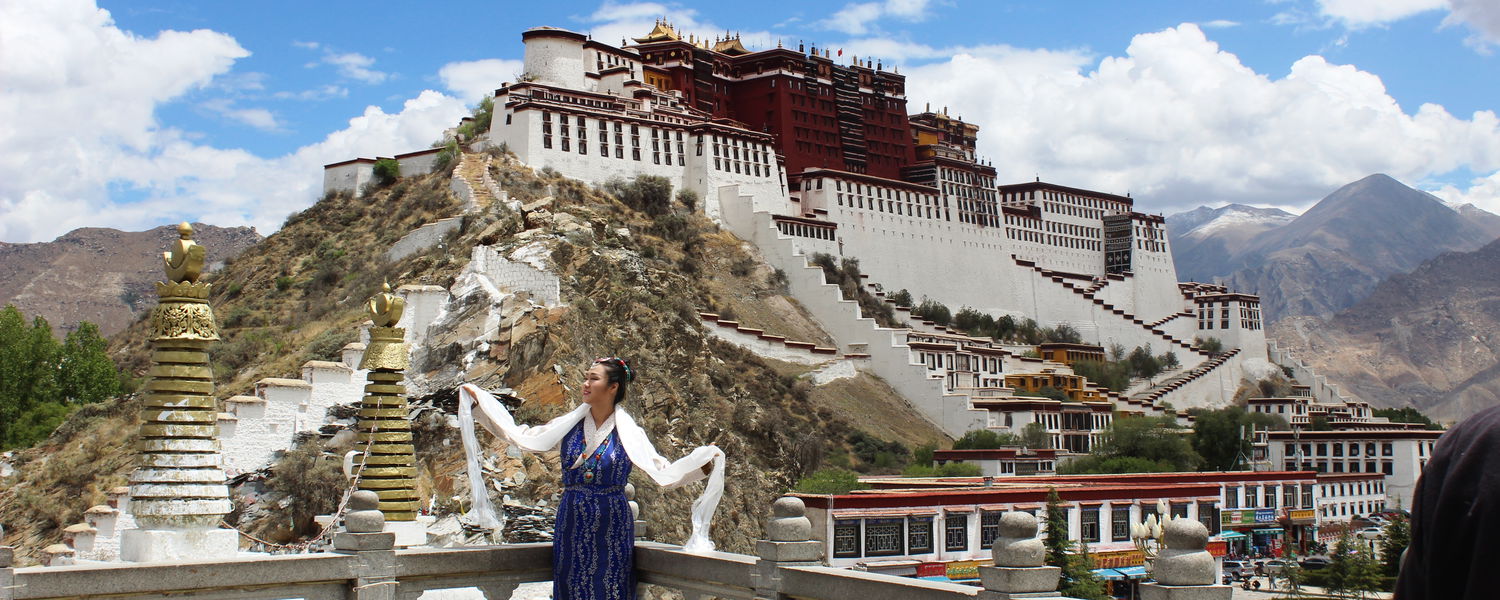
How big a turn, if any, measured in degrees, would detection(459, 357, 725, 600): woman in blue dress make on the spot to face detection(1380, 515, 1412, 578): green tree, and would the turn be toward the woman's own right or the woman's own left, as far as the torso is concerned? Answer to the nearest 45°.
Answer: approximately 180°

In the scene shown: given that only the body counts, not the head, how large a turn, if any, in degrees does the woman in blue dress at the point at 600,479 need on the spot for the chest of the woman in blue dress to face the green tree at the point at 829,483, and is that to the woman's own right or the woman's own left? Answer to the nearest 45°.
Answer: approximately 135° to the woman's own right

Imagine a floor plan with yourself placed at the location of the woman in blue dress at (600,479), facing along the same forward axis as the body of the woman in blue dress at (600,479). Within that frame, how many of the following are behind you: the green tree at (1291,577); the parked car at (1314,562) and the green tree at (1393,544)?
3

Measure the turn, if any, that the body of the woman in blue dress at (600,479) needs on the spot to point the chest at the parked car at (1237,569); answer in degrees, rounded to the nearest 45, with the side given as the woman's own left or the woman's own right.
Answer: approximately 180°

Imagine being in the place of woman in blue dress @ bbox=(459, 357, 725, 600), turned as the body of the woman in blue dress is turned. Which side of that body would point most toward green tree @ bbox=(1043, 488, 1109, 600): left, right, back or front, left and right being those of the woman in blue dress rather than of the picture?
back

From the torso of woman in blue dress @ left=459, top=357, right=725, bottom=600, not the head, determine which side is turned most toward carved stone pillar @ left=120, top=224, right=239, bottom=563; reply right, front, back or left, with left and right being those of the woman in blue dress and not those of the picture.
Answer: right

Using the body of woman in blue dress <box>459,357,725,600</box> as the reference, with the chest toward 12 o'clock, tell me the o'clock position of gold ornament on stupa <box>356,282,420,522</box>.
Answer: The gold ornament on stupa is roughly at 4 o'clock from the woman in blue dress.

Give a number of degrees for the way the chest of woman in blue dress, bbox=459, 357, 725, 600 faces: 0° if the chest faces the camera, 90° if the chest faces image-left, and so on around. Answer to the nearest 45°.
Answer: approximately 45°

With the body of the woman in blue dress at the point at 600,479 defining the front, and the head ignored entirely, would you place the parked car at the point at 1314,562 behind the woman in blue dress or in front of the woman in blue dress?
behind
